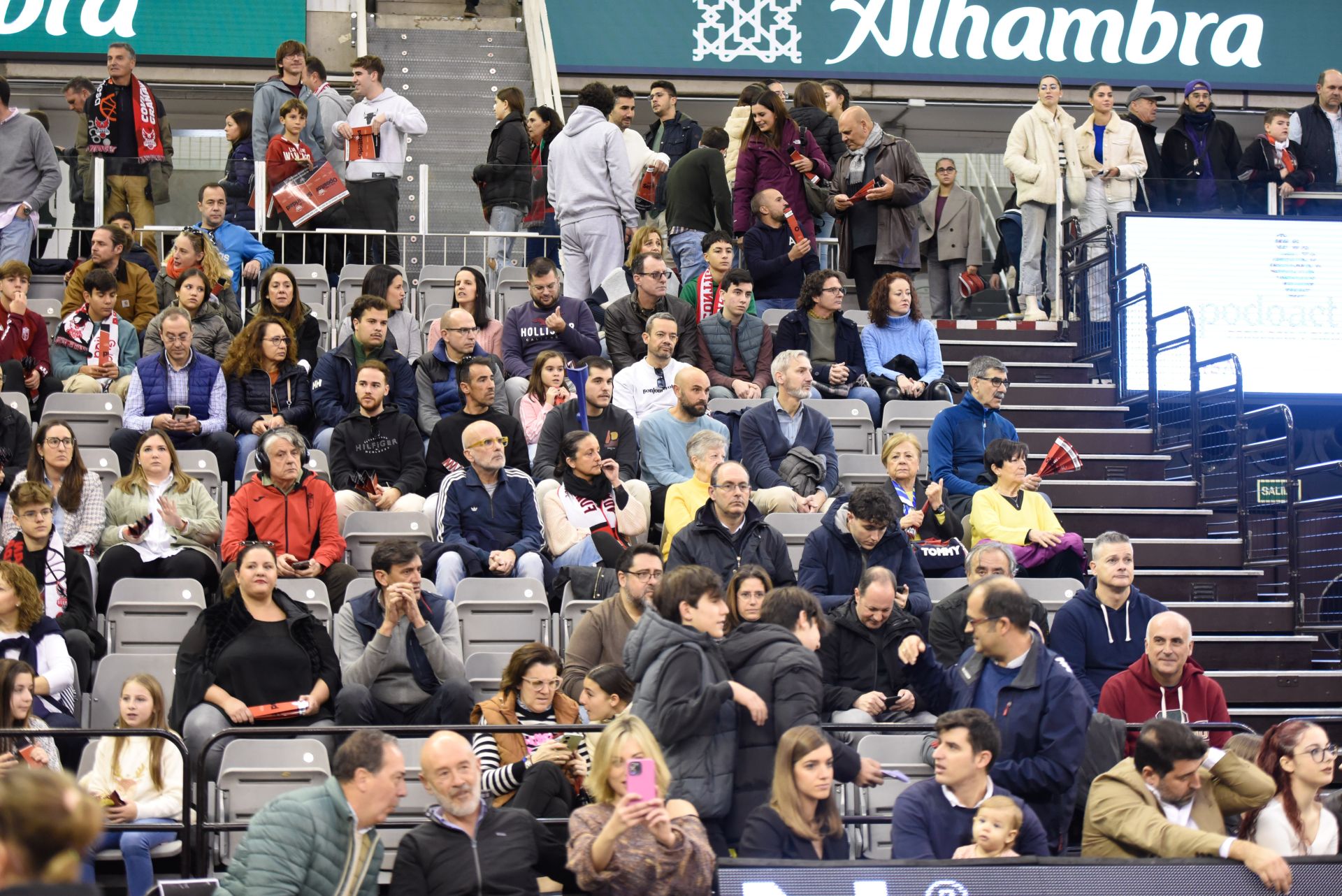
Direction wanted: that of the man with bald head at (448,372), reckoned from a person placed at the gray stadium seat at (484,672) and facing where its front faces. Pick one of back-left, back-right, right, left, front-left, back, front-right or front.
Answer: back

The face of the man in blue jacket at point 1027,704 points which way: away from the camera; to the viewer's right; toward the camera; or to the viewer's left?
to the viewer's left

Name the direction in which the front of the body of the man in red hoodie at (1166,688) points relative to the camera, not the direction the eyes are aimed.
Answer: toward the camera

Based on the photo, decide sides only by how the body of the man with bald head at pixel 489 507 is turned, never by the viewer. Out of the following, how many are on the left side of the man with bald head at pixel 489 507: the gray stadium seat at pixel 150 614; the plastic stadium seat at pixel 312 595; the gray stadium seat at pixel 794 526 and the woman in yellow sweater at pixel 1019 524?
2

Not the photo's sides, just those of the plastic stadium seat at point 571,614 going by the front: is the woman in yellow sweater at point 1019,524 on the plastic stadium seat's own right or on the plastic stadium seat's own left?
on the plastic stadium seat's own left

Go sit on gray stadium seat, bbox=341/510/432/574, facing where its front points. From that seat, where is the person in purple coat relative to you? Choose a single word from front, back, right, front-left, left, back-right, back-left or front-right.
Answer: back-left

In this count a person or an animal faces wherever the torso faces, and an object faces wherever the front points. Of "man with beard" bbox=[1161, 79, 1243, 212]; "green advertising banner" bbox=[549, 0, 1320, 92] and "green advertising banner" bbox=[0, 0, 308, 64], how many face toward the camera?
3

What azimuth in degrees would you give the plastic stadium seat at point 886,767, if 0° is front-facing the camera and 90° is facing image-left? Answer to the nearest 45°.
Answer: approximately 0°

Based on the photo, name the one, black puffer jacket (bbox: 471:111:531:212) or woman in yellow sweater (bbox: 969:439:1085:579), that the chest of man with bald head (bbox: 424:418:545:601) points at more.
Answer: the woman in yellow sweater

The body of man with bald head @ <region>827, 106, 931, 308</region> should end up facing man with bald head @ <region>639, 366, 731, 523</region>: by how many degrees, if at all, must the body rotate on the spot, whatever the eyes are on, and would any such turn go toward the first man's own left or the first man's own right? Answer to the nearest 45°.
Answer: approximately 45° to the first man's own left

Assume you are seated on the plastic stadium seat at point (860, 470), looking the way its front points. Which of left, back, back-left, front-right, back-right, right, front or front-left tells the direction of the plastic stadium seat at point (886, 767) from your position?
front

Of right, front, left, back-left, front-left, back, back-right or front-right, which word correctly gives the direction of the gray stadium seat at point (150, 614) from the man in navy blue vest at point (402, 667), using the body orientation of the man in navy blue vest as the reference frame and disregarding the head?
back-right

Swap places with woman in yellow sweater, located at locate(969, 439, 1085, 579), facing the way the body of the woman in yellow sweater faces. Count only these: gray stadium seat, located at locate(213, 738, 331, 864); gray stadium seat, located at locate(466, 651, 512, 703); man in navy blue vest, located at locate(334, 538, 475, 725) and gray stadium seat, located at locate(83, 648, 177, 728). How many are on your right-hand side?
4

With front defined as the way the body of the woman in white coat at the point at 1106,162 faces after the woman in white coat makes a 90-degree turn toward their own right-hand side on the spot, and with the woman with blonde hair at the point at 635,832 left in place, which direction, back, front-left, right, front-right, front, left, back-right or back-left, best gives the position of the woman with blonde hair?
left
